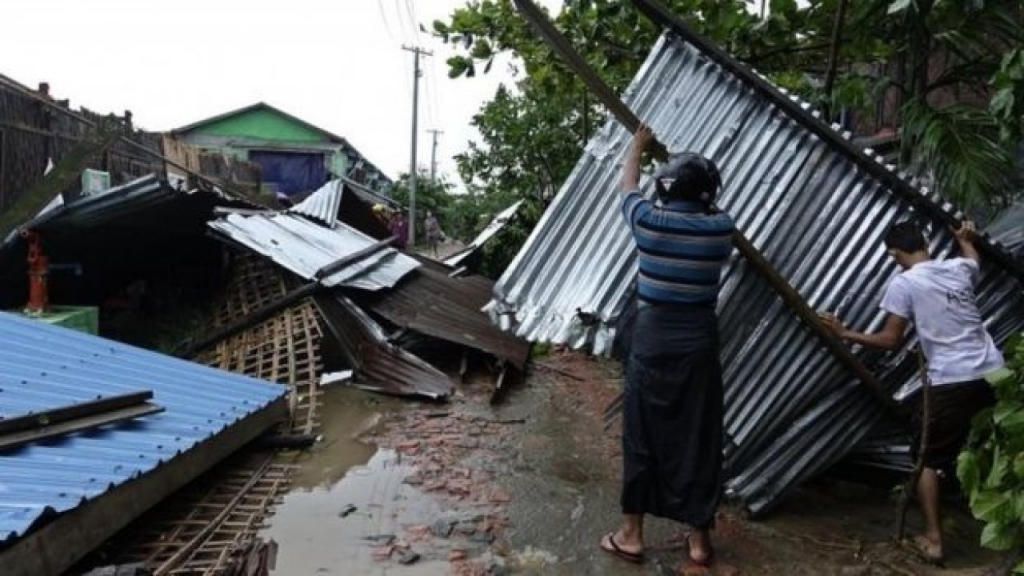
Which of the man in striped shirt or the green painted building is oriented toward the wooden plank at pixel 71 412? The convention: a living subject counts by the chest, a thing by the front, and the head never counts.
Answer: the green painted building

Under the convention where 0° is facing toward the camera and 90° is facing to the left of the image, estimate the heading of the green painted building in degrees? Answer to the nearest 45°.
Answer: approximately 0°

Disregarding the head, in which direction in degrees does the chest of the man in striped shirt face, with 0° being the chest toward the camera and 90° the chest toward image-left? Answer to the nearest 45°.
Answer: approximately 180°

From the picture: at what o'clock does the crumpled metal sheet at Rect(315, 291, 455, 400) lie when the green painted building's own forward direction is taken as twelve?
The crumpled metal sheet is roughly at 12 o'clock from the green painted building.

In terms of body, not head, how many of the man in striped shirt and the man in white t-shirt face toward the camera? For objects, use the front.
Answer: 0

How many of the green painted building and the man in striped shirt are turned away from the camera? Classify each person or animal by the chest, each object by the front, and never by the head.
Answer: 1

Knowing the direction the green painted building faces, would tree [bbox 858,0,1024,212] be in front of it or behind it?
in front

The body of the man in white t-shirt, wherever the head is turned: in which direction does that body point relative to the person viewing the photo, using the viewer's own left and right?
facing away from the viewer and to the left of the viewer

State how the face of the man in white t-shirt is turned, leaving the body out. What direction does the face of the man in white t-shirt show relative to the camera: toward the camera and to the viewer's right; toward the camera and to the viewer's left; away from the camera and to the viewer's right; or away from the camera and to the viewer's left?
away from the camera and to the viewer's left

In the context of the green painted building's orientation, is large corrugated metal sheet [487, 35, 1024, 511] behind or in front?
in front

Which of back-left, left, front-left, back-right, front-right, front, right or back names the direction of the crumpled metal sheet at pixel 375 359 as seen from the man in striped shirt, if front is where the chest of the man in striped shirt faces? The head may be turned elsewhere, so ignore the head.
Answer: front-left
